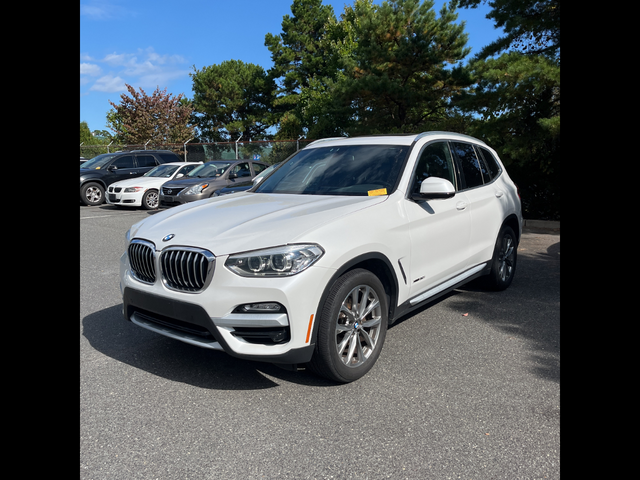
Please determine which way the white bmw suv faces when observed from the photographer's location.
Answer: facing the viewer and to the left of the viewer

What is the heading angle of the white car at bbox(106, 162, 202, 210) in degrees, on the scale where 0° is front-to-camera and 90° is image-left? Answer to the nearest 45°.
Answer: approximately 45°

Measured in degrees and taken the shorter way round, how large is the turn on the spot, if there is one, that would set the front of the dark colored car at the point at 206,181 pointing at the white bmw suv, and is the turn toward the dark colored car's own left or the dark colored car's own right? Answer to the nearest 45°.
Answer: approximately 45° to the dark colored car's own left

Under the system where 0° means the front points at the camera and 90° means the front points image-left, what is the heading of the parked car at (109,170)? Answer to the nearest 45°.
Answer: approximately 45°

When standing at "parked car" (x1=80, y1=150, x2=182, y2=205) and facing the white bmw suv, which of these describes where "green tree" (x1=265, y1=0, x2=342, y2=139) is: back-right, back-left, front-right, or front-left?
back-left

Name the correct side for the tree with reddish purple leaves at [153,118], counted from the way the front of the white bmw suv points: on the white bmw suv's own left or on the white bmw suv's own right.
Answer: on the white bmw suv's own right

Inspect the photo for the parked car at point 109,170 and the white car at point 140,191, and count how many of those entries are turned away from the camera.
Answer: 0

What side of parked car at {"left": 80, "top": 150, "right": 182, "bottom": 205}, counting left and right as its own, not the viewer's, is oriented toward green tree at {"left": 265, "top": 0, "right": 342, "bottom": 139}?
back

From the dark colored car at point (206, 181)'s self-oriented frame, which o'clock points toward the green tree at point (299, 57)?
The green tree is roughly at 5 o'clock from the dark colored car.

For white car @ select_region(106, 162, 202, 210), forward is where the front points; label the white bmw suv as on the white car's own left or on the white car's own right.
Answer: on the white car's own left

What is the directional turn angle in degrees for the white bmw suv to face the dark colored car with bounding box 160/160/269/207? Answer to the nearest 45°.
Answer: approximately 135° to its right
